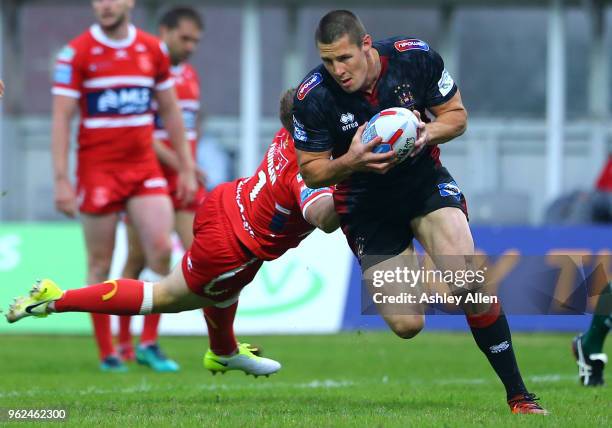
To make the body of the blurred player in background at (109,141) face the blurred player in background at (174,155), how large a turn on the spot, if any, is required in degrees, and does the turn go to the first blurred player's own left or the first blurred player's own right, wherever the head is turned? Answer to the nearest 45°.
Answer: approximately 135° to the first blurred player's own left

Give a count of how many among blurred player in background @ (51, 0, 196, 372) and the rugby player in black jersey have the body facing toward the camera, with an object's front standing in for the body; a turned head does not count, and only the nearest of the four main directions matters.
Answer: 2

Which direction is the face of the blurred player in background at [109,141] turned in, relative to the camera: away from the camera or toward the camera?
toward the camera

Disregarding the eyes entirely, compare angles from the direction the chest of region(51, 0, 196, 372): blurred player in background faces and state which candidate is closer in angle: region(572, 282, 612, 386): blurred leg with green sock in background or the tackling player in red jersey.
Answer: the tackling player in red jersey

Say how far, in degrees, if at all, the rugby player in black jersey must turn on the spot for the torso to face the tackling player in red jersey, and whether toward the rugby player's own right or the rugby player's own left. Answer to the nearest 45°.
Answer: approximately 90° to the rugby player's own right

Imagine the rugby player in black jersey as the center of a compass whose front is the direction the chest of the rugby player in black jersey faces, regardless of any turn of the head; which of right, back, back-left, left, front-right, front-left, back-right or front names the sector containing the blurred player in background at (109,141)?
back-right

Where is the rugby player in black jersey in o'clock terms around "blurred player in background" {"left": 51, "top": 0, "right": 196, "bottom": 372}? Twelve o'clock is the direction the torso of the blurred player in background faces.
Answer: The rugby player in black jersey is roughly at 11 o'clock from the blurred player in background.

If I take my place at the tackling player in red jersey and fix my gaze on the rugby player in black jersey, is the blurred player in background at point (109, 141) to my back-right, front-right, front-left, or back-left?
back-left

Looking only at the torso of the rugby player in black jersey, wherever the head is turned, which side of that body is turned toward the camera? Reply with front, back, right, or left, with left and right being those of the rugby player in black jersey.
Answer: front

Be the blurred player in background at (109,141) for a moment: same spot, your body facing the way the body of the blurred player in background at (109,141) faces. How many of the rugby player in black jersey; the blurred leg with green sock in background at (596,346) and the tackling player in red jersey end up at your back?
0

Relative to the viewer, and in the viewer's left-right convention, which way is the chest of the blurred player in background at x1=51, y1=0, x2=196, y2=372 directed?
facing the viewer

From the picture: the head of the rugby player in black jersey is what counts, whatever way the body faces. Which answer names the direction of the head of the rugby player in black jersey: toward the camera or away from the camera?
toward the camera

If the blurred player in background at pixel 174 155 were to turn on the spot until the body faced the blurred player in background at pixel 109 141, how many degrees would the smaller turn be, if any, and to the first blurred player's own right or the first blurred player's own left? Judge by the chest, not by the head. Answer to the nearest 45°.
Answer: approximately 90° to the first blurred player's own right
